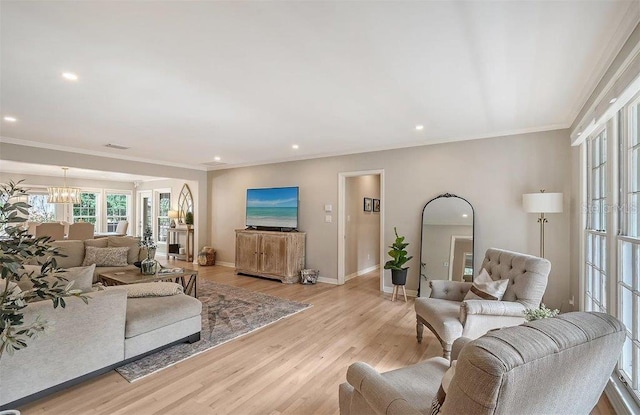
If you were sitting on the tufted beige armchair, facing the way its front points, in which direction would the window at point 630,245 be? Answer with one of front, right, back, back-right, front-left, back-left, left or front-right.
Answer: back-left

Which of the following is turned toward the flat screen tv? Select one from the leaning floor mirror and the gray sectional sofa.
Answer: the gray sectional sofa

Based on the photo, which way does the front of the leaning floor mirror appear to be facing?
toward the camera

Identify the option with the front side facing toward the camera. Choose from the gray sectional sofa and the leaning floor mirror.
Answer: the leaning floor mirror

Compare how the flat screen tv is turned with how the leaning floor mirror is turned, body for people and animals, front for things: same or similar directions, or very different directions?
same or similar directions

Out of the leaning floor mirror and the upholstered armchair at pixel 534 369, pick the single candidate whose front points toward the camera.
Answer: the leaning floor mirror

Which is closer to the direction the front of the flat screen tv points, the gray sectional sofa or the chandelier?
the gray sectional sofa

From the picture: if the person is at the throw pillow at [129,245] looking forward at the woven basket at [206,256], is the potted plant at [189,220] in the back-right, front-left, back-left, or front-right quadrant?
front-left

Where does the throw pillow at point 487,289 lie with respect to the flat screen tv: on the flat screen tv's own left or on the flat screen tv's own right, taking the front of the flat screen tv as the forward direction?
on the flat screen tv's own left

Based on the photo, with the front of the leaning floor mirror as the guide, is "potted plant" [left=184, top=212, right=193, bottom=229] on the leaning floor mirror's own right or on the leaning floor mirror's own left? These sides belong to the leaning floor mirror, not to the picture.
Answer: on the leaning floor mirror's own right

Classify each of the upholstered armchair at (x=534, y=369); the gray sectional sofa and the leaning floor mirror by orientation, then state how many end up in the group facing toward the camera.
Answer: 1

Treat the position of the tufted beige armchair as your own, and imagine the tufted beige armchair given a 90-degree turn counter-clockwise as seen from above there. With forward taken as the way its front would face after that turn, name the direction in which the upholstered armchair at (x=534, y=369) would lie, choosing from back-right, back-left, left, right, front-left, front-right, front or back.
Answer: front-right

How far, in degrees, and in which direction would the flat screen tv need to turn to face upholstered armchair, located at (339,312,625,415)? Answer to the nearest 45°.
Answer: approximately 45° to its left

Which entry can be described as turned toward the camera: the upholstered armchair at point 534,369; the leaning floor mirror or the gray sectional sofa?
the leaning floor mirror

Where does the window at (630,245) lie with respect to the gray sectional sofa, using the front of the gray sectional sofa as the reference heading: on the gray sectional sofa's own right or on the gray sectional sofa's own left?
on the gray sectional sofa's own right
